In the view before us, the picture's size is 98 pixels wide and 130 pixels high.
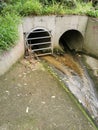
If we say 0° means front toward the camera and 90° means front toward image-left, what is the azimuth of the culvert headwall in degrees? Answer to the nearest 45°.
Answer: approximately 0°
